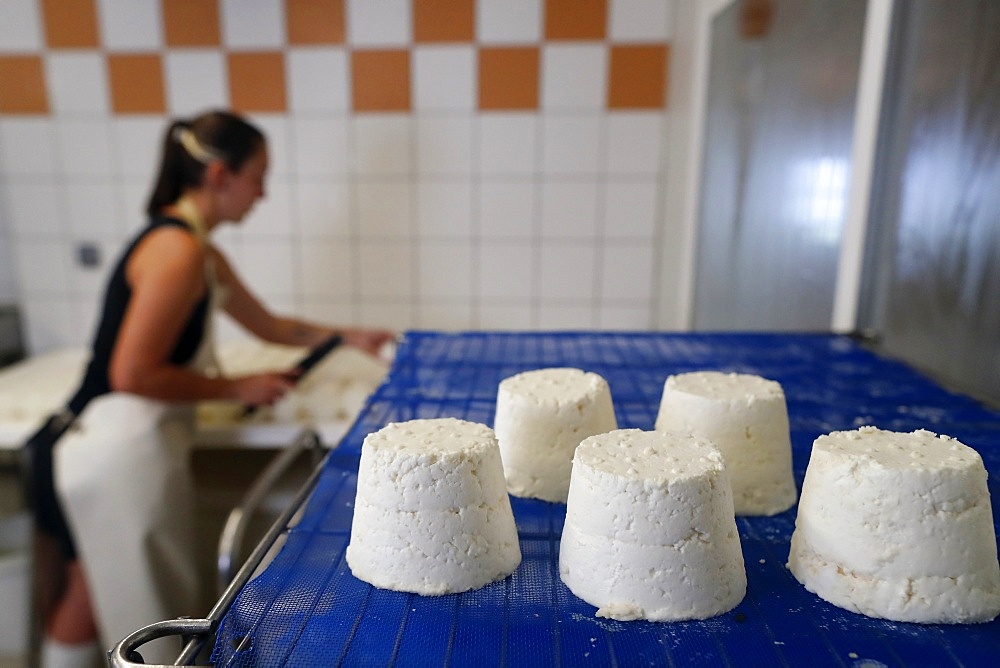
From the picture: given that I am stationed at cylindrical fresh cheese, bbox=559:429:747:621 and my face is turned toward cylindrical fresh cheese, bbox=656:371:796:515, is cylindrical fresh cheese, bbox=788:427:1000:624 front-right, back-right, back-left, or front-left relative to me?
front-right

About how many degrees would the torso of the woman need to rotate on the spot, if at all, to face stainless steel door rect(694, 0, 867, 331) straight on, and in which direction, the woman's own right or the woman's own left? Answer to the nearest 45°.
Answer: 0° — they already face it

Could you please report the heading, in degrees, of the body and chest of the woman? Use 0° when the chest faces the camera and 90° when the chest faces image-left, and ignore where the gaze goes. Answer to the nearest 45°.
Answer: approximately 270°

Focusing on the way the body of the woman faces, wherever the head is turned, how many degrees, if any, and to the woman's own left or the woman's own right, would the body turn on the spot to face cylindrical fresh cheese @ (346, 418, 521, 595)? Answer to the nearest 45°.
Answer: approximately 90° to the woman's own right

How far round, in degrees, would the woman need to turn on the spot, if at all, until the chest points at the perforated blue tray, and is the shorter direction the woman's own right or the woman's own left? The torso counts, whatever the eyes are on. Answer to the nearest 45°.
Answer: approximately 90° to the woman's own right

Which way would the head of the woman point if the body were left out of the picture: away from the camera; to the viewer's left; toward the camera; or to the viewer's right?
to the viewer's right

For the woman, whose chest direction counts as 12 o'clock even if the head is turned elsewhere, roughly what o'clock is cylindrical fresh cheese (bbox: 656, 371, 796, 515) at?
The cylindrical fresh cheese is roughly at 2 o'clock from the woman.

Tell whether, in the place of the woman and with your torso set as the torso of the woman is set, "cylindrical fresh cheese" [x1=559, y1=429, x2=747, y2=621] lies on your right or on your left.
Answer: on your right

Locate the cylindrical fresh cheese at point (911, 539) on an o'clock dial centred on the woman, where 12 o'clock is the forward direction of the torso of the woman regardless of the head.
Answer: The cylindrical fresh cheese is roughly at 2 o'clock from the woman.

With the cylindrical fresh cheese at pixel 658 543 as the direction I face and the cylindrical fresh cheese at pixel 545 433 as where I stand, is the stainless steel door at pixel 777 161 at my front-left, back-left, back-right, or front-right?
back-left

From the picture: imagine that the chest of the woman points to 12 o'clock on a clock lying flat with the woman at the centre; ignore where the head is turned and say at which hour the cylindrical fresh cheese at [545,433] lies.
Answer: The cylindrical fresh cheese is roughly at 2 o'clock from the woman.
